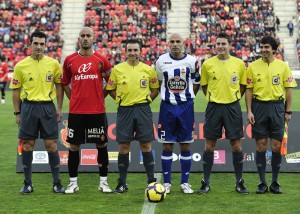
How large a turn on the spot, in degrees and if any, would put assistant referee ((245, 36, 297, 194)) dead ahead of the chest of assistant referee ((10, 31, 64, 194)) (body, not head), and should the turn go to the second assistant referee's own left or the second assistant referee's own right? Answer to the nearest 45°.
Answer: approximately 90° to the second assistant referee's own left

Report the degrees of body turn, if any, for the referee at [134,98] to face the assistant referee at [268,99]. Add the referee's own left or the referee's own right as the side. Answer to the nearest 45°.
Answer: approximately 90° to the referee's own left

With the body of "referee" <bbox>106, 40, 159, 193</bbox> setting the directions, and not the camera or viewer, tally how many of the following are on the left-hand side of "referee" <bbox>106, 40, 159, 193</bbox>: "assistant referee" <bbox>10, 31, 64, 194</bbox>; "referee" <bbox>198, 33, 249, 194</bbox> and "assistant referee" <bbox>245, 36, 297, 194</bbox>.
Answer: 2

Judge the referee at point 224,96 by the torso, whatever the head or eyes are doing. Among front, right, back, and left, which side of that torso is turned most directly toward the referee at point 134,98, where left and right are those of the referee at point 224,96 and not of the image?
right

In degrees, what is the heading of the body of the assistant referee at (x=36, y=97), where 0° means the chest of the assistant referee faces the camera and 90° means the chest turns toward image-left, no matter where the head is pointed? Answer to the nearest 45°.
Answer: approximately 0°

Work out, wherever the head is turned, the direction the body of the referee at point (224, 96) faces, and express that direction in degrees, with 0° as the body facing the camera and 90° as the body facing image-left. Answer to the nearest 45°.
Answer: approximately 0°

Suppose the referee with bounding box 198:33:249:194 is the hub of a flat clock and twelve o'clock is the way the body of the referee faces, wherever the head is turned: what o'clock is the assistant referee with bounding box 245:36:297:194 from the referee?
The assistant referee is roughly at 9 o'clock from the referee.
